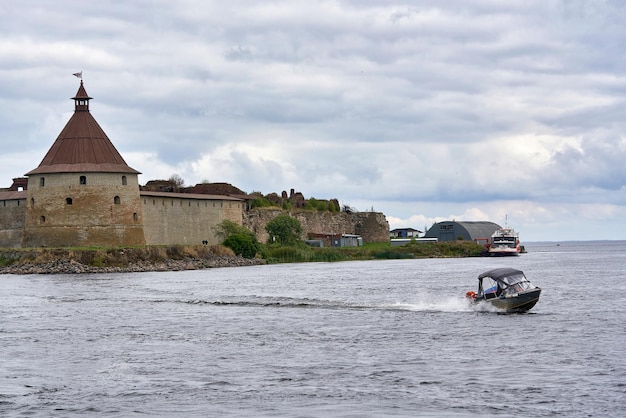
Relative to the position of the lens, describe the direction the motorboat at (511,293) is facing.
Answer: facing the viewer and to the right of the viewer
